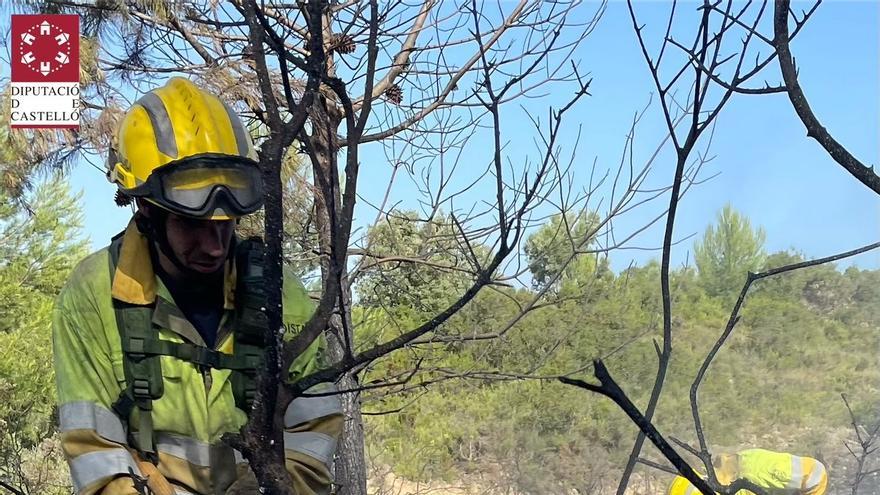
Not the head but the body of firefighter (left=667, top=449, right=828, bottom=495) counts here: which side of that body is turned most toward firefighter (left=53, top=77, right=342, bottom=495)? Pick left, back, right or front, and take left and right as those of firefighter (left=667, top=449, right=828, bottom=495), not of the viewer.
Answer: left

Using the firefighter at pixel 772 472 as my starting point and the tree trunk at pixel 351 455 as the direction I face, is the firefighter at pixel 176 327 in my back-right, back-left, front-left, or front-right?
front-left

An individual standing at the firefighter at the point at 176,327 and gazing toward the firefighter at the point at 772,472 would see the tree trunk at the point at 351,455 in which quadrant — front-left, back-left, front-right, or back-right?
front-left

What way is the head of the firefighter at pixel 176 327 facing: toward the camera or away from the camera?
toward the camera
